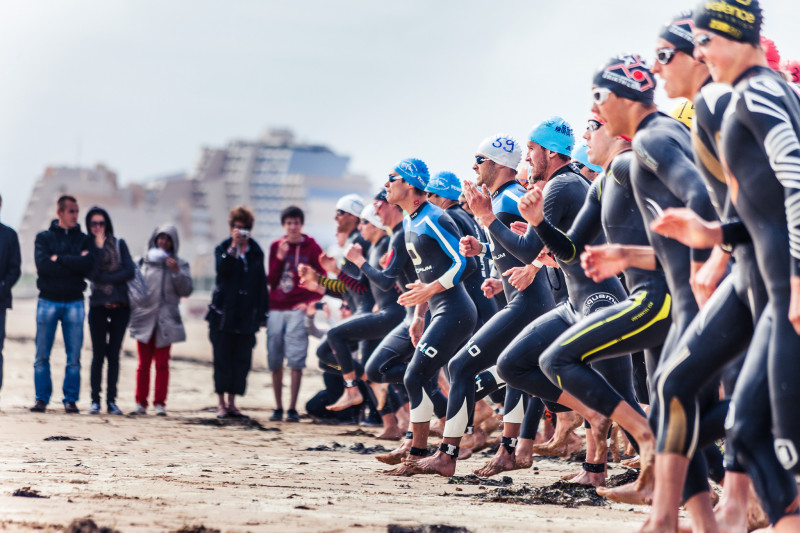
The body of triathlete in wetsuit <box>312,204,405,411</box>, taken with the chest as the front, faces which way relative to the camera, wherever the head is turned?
to the viewer's left

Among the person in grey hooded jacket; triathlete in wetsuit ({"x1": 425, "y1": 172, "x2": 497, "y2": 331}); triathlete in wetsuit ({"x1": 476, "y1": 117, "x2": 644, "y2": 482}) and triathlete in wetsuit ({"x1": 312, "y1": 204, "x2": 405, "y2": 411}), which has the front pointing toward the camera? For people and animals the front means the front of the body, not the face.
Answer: the person in grey hooded jacket

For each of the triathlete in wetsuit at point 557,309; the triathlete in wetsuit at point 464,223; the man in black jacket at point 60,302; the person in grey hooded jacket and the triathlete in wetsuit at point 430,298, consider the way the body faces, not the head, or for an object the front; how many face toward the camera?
2

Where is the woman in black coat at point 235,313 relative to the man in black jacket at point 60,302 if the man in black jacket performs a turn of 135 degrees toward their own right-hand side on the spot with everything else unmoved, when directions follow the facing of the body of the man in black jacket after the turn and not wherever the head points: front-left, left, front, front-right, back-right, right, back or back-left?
back-right

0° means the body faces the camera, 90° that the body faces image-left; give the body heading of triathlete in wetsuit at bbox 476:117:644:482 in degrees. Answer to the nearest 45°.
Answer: approximately 90°

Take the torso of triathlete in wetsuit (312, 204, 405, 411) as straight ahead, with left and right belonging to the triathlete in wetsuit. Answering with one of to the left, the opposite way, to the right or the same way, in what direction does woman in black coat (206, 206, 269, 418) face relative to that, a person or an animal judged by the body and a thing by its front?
to the left

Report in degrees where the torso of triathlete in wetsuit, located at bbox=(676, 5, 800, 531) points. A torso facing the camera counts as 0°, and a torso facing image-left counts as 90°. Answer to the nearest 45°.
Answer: approximately 90°

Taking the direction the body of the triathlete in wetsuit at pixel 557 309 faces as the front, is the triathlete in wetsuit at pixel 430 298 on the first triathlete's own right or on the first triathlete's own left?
on the first triathlete's own right
